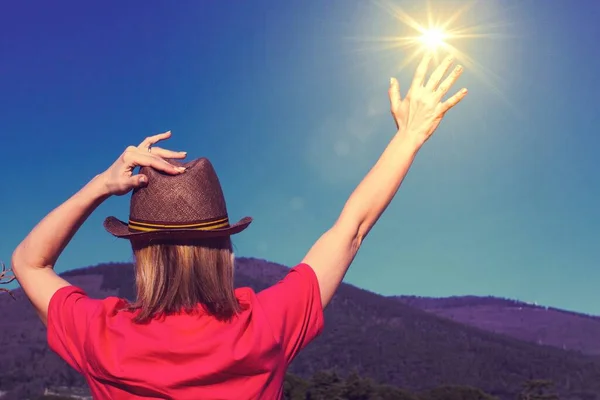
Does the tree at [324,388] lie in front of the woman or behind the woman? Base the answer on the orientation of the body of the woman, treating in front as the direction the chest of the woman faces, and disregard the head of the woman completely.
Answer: in front

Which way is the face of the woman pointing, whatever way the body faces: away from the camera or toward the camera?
away from the camera

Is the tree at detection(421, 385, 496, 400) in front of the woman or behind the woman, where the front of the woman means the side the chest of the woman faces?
in front

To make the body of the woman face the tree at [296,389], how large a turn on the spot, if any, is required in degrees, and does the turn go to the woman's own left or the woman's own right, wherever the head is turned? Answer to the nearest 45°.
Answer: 0° — they already face it

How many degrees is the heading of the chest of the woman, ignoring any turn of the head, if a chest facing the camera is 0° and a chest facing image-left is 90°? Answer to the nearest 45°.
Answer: approximately 180°

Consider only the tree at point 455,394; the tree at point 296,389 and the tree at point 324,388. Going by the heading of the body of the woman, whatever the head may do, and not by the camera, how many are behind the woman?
0
